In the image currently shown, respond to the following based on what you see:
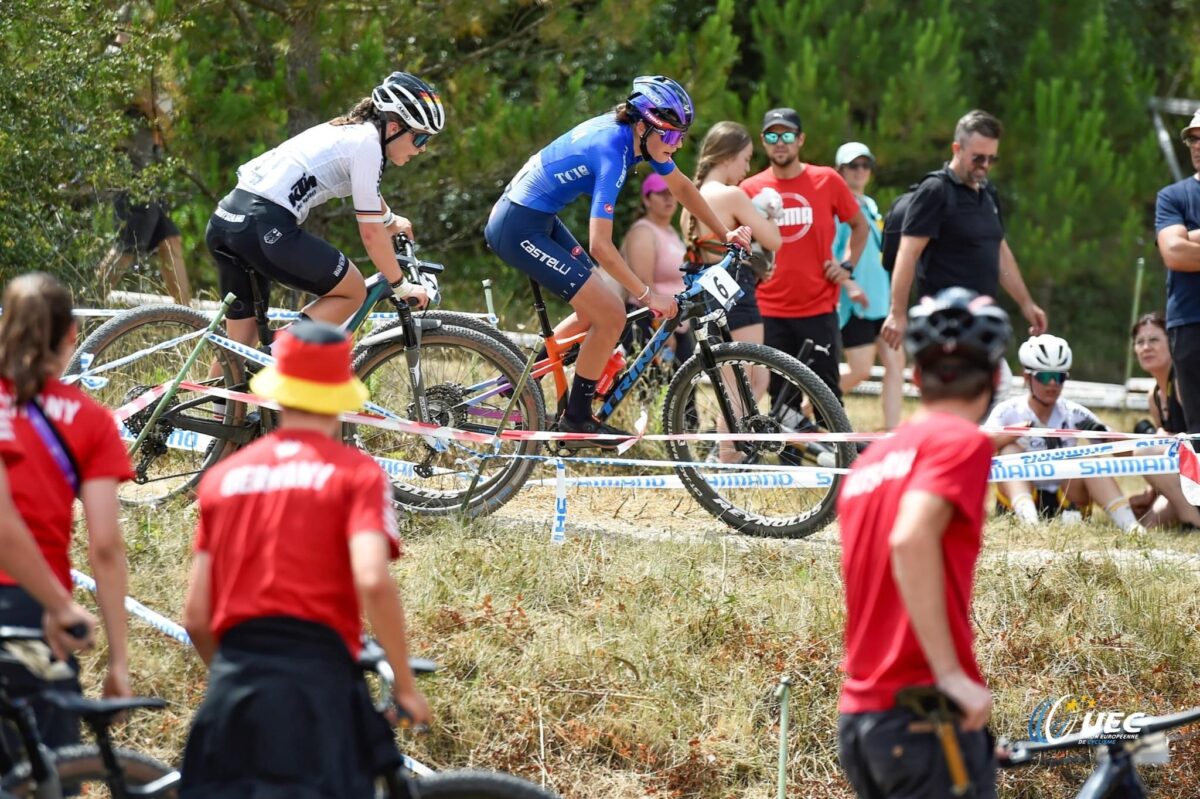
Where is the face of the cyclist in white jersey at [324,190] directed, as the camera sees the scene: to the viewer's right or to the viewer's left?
to the viewer's right

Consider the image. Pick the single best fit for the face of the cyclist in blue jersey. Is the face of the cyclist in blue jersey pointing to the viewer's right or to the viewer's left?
to the viewer's right

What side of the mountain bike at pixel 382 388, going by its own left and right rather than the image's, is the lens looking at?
right

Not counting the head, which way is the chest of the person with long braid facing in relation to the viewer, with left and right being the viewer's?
facing to the right of the viewer

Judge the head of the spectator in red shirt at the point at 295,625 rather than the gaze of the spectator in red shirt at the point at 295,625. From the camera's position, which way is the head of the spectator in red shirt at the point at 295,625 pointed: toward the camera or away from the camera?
away from the camera

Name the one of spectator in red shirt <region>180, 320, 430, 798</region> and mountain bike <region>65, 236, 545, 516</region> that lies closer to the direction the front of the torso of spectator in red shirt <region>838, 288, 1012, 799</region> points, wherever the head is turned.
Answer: the mountain bike

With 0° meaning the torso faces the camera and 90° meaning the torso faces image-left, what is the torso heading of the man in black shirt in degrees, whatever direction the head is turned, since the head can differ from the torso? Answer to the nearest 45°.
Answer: approximately 315°

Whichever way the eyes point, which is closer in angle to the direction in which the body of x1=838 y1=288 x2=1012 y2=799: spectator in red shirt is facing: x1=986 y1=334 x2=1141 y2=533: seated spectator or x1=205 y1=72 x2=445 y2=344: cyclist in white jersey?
the seated spectator

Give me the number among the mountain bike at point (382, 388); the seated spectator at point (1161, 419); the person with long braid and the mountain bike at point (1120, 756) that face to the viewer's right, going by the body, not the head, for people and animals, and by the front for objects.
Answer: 2

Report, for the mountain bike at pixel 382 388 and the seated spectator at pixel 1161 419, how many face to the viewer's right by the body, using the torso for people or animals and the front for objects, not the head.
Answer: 1

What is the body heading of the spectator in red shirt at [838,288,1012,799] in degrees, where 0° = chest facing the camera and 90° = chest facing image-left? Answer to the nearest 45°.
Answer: approximately 225°
